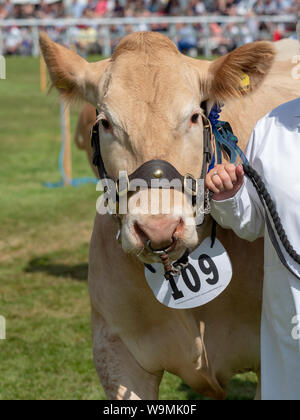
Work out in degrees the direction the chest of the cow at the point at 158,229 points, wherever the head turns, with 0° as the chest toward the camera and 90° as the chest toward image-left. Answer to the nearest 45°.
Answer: approximately 0°
